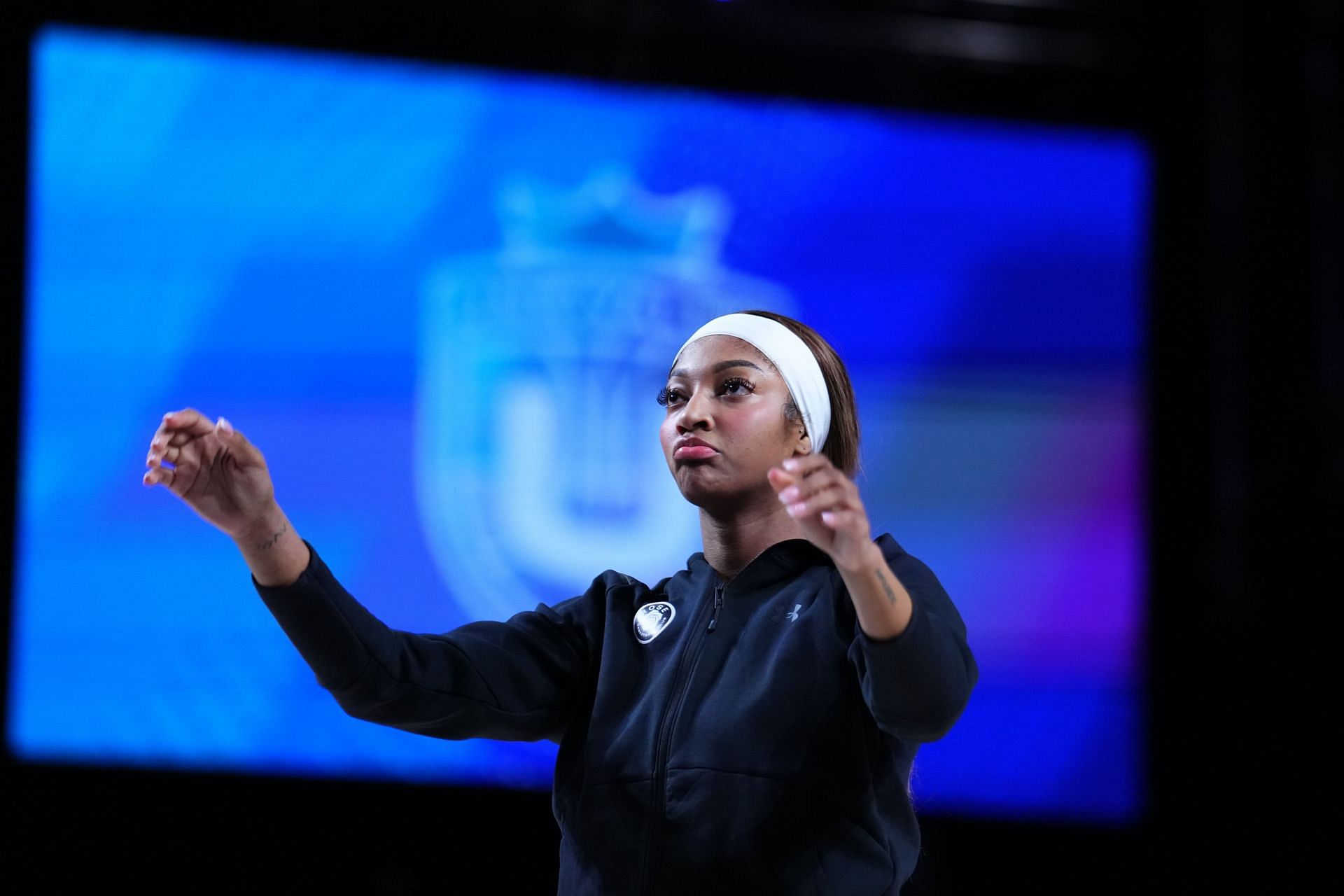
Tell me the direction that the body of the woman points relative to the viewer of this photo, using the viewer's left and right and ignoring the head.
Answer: facing the viewer and to the left of the viewer
